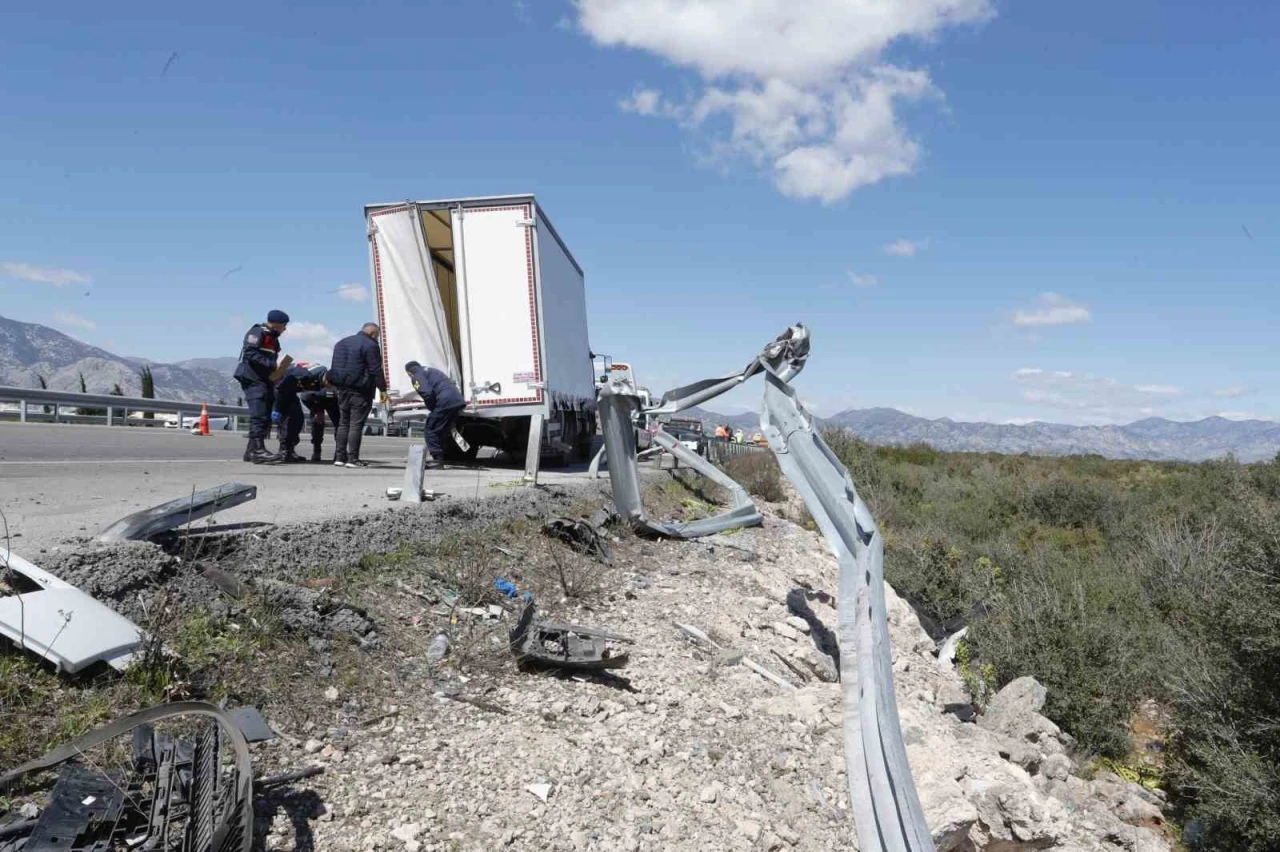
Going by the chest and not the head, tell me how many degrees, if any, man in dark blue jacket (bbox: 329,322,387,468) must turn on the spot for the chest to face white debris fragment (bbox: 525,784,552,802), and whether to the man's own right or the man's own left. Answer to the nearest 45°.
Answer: approximately 135° to the man's own right

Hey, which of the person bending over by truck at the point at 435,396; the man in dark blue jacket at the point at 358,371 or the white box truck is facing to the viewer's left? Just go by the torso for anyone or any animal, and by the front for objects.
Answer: the person bending over by truck

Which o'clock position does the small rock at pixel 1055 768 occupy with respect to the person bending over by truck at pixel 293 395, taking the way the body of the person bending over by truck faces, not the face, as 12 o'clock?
The small rock is roughly at 2 o'clock from the person bending over by truck.

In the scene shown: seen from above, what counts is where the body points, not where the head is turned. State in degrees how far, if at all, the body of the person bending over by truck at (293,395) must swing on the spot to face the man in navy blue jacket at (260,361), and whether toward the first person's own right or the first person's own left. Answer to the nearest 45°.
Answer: approximately 135° to the first person's own right

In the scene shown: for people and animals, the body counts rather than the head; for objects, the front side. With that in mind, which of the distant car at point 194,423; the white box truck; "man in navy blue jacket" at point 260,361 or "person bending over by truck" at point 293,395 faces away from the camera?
the white box truck

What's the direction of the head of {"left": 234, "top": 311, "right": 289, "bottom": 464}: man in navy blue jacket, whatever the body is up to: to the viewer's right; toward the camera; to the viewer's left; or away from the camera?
to the viewer's right

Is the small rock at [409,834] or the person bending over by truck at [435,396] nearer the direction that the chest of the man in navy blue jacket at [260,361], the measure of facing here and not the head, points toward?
the person bending over by truck

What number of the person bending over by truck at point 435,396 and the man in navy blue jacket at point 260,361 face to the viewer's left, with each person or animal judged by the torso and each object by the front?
1

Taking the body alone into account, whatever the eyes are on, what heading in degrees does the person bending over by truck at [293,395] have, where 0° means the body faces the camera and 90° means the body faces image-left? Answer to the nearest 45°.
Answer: approximately 270°

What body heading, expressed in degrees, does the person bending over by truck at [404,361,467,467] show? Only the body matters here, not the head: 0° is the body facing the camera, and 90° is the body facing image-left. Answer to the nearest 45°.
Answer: approximately 90°

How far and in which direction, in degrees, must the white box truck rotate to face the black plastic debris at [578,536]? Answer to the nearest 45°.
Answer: approximately 180°

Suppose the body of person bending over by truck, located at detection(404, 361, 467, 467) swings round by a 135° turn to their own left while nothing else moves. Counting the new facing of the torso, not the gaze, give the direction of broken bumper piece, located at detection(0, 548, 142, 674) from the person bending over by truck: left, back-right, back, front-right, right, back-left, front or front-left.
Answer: front-right

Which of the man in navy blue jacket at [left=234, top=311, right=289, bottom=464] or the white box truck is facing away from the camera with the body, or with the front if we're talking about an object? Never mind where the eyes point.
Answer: the white box truck

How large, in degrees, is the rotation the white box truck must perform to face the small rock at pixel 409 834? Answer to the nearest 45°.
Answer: approximately 180°

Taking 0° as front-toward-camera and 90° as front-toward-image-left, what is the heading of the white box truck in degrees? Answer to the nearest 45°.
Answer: approximately 180°

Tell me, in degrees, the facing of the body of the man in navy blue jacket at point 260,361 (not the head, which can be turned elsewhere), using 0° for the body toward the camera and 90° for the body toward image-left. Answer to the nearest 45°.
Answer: approximately 270°
